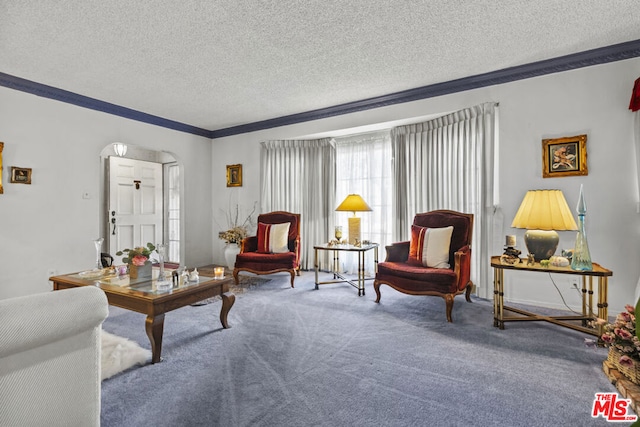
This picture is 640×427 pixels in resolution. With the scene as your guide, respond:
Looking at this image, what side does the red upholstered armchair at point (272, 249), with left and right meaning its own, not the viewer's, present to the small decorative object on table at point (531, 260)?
left

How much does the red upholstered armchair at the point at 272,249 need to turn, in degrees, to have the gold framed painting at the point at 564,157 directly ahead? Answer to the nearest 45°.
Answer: approximately 90° to its left

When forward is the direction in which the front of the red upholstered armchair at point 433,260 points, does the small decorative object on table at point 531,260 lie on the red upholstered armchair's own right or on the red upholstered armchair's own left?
on the red upholstered armchair's own left

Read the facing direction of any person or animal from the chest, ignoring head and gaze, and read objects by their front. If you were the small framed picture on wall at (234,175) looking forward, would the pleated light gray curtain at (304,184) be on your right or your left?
on your left

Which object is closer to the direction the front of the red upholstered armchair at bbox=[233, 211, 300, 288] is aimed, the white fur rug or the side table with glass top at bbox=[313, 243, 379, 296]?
the white fur rug

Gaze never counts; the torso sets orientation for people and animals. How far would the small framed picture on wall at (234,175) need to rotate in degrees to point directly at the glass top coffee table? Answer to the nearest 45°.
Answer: approximately 45° to its left

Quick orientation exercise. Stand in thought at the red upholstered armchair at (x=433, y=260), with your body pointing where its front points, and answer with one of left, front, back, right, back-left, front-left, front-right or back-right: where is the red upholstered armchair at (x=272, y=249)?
front-right

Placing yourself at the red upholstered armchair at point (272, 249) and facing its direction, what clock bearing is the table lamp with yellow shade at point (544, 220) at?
The table lamp with yellow shade is roughly at 9 o'clock from the red upholstered armchair.

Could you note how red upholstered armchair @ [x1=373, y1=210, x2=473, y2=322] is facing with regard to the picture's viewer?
facing the viewer and to the left of the viewer

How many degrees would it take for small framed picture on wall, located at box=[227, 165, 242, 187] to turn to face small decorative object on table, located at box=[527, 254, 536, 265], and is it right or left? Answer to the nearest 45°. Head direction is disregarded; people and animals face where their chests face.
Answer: approximately 90° to its left

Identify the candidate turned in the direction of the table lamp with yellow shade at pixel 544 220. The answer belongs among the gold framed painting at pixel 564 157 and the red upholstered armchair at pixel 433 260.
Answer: the gold framed painting

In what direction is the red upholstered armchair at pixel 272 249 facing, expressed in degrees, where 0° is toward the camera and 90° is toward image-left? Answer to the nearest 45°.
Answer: approximately 45°

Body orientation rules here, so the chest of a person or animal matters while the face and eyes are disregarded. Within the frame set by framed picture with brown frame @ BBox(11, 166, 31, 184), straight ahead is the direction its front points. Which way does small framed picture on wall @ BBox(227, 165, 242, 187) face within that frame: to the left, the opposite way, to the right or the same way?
to the right
